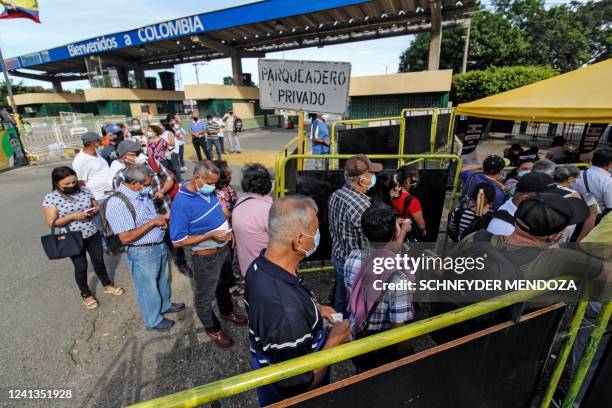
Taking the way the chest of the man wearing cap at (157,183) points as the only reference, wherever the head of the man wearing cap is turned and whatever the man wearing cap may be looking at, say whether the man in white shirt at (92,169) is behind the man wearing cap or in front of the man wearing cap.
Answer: behind

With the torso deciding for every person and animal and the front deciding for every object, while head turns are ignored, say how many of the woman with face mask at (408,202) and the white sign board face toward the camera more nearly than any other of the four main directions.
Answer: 1

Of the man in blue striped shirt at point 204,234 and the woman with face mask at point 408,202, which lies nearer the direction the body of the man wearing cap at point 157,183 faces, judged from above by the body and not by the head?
the woman with face mask

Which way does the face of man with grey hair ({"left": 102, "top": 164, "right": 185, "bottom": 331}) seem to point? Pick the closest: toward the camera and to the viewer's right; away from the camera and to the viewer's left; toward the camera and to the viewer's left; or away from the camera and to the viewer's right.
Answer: toward the camera and to the viewer's right

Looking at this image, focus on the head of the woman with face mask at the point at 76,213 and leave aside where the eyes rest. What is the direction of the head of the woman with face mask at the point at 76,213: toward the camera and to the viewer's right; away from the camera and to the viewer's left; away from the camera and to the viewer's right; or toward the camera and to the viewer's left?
toward the camera and to the viewer's right

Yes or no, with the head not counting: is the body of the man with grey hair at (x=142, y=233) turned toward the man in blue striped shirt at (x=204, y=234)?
yes

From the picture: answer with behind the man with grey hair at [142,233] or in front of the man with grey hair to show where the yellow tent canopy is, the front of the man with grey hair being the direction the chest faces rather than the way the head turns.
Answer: in front

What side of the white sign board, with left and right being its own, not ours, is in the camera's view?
front

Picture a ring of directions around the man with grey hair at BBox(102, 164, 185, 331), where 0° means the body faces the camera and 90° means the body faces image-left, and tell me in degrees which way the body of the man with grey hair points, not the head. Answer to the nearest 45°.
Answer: approximately 315°

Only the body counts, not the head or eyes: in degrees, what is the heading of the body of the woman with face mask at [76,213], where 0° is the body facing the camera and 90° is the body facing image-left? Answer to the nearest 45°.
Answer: approximately 315°

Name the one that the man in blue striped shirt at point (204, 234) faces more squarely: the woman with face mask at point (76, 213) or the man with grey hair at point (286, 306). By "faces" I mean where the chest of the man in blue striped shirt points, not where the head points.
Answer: the man with grey hair

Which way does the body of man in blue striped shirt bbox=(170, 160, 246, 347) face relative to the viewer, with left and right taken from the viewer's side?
facing the viewer and to the right of the viewer

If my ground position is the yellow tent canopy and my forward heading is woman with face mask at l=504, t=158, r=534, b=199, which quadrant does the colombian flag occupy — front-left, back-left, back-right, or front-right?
front-right

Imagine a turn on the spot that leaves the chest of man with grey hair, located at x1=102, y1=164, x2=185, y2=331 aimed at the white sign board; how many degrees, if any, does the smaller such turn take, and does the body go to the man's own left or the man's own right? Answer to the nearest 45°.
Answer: approximately 45° to the man's own left
